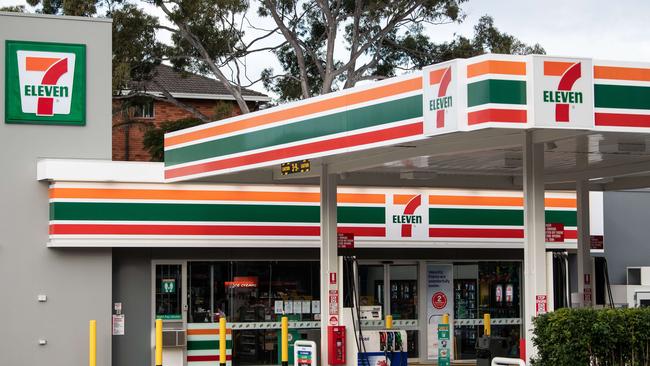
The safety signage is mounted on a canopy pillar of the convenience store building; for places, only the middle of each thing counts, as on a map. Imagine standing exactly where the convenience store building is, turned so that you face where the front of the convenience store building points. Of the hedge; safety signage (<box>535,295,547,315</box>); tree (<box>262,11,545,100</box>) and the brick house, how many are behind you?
2

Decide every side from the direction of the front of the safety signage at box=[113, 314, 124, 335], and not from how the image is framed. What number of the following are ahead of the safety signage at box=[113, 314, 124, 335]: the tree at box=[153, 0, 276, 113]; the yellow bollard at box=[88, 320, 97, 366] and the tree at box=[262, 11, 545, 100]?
1

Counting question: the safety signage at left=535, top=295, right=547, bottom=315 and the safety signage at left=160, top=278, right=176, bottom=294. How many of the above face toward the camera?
2

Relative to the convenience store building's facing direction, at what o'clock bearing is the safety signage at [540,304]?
The safety signage is roughly at 11 o'clock from the convenience store building.

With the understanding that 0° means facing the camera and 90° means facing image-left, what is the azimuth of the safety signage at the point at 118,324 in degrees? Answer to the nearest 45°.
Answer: approximately 0°

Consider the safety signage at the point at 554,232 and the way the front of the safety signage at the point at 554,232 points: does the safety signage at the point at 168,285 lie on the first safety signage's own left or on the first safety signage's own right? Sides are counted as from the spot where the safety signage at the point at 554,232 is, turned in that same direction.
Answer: on the first safety signage's own right

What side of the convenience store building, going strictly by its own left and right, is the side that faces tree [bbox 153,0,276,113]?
back

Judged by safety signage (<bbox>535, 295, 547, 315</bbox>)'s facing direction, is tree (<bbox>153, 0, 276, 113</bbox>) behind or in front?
behind
